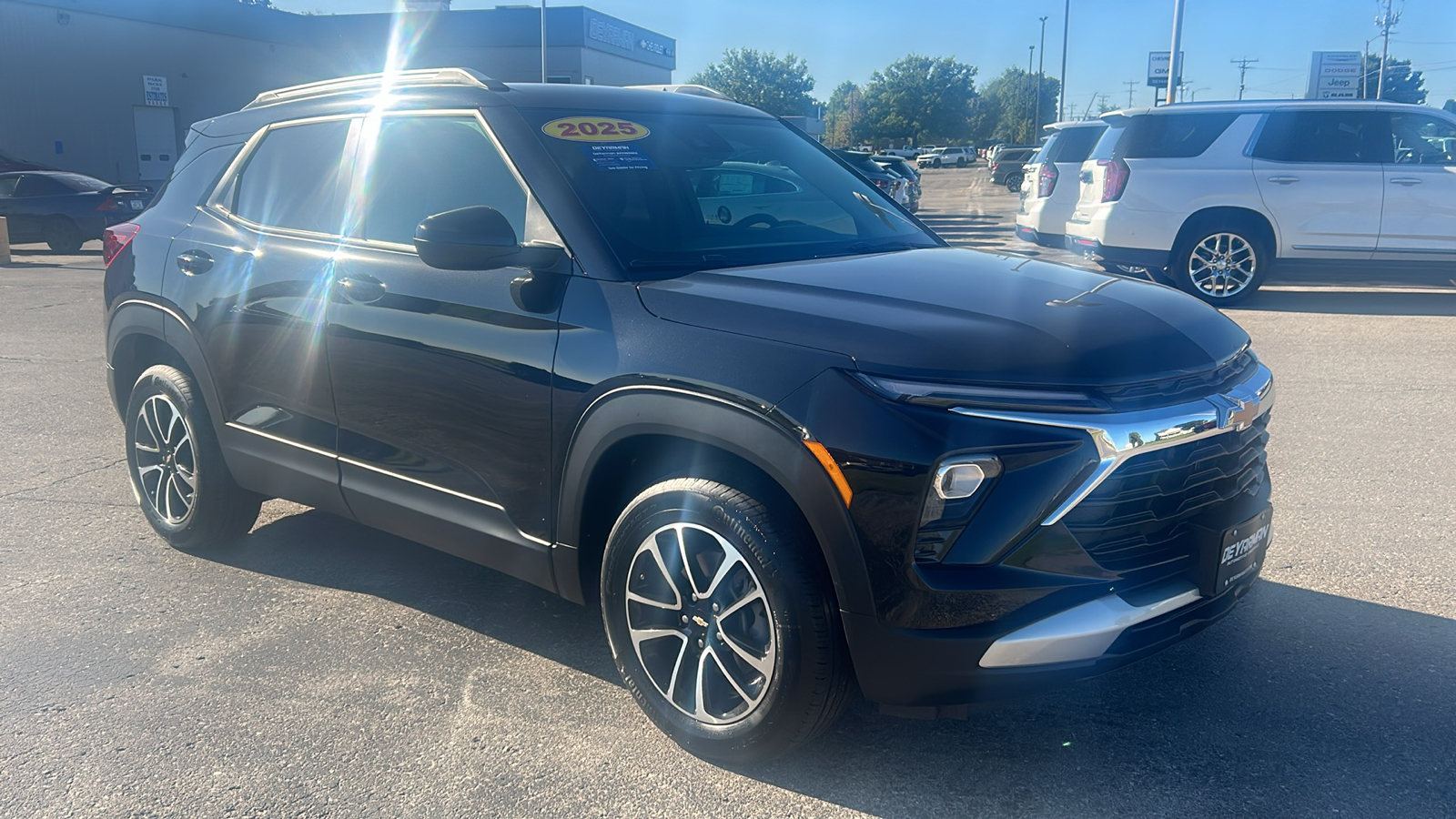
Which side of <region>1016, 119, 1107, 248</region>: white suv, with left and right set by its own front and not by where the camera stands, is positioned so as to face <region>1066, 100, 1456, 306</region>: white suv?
right

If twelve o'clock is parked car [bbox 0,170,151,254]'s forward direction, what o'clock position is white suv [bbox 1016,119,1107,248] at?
The white suv is roughly at 6 o'clock from the parked car.

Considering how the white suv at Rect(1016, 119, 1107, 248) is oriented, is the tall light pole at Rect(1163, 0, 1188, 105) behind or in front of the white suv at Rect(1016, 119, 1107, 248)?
in front

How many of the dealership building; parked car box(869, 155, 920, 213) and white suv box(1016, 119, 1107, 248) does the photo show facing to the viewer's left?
0

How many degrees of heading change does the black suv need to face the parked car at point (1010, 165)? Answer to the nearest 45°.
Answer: approximately 135° to its left

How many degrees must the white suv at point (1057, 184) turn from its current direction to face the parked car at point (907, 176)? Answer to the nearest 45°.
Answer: approximately 45° to its left

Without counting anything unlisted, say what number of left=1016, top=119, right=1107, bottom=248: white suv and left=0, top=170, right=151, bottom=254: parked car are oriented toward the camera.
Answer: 0

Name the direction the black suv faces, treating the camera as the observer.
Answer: facing the viewer and to the right of the viewer

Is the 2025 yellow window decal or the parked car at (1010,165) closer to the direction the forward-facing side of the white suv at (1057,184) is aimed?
the parked car

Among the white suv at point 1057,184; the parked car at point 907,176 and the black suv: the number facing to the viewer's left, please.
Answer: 0

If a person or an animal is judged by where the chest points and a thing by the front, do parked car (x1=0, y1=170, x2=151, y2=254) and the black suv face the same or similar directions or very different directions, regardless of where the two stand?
very different directions
